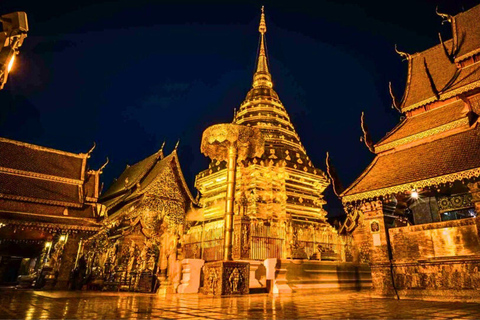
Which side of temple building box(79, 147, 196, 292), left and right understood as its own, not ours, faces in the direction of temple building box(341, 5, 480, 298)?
front

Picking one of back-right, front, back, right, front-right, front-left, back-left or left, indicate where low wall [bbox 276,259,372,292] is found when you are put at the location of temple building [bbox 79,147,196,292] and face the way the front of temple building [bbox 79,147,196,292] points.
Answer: front

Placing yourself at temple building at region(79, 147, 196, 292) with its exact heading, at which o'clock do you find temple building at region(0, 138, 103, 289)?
temple building at region(0, 138, 103, 289) is roughly at 4 o'clock from temple building at region(79, 147, 196, 292).

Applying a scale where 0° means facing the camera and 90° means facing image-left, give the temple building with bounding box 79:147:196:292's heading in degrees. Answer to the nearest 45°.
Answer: approximately 315°

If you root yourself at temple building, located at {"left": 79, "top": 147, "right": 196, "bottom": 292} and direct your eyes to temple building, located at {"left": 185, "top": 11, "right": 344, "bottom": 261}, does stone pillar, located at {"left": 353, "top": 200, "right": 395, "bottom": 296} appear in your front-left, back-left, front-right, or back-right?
front-right

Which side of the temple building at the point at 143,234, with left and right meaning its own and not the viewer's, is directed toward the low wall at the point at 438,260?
front

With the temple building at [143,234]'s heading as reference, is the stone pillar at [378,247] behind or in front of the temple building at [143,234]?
in front
